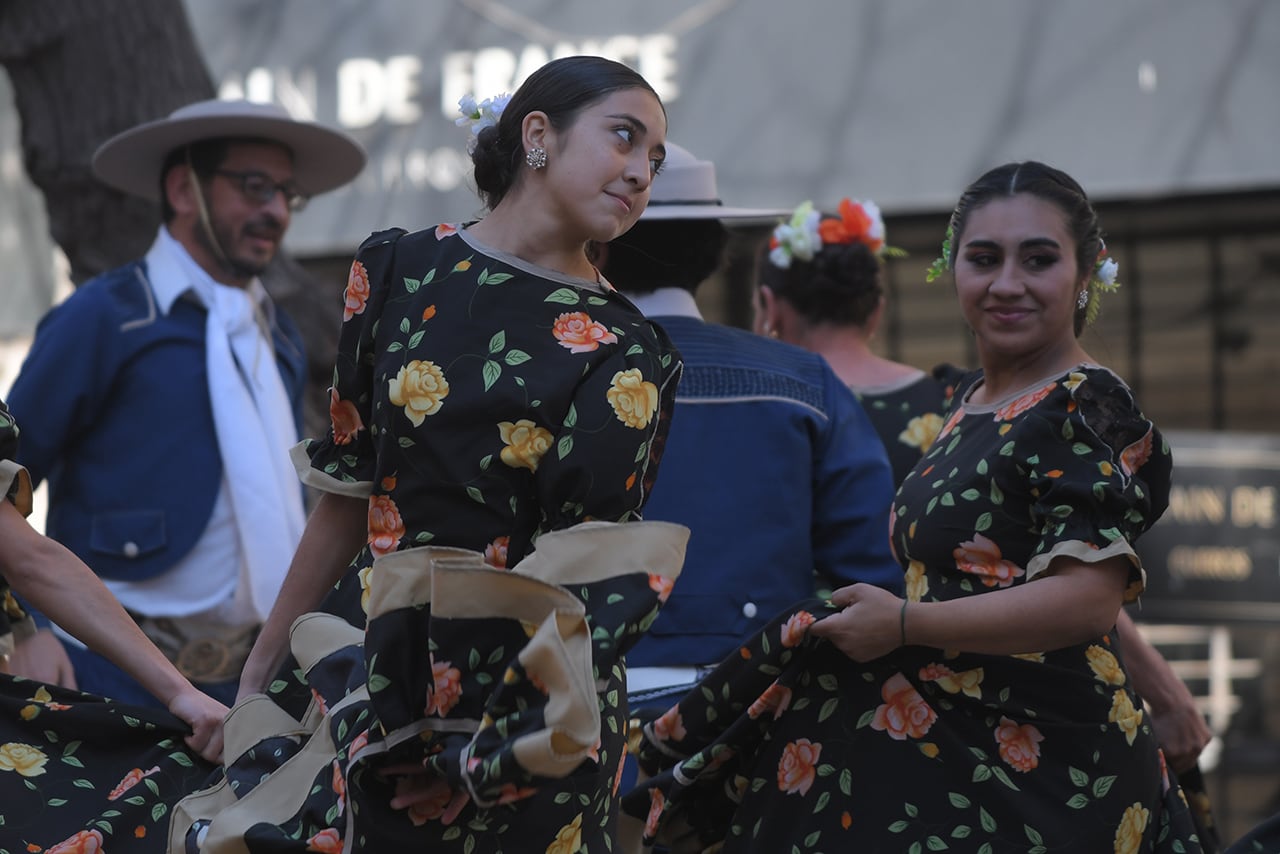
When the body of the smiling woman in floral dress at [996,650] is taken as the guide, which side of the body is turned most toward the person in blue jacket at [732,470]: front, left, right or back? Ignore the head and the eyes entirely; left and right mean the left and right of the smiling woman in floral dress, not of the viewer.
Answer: right

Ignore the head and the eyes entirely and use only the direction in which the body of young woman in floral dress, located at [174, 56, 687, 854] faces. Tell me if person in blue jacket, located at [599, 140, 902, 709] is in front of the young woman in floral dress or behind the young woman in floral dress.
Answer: behind

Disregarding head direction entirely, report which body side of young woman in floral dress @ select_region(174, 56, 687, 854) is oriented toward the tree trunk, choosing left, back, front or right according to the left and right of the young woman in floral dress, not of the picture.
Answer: back

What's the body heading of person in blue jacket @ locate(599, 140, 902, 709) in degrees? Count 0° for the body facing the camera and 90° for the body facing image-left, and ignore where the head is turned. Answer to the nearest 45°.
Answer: approximately 180°

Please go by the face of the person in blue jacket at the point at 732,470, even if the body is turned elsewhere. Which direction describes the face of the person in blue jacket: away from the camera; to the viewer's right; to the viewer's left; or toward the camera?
away from the camera

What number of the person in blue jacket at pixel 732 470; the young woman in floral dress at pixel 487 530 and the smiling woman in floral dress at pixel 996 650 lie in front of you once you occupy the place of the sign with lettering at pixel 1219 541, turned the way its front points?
3

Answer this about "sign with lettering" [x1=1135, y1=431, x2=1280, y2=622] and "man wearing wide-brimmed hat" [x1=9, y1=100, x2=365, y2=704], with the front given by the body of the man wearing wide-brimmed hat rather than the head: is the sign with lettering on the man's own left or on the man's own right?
on the man's own left

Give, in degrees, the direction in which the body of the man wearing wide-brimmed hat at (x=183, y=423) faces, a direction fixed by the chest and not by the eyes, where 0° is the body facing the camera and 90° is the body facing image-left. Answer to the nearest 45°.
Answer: approximately 315°

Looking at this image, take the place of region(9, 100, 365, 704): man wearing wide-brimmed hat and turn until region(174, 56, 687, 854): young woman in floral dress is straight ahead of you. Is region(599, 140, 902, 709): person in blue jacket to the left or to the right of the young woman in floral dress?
left

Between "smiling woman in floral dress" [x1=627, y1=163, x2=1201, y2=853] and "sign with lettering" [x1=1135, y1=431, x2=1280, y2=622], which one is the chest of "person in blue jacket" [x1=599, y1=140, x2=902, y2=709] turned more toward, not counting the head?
the sign with lettering
